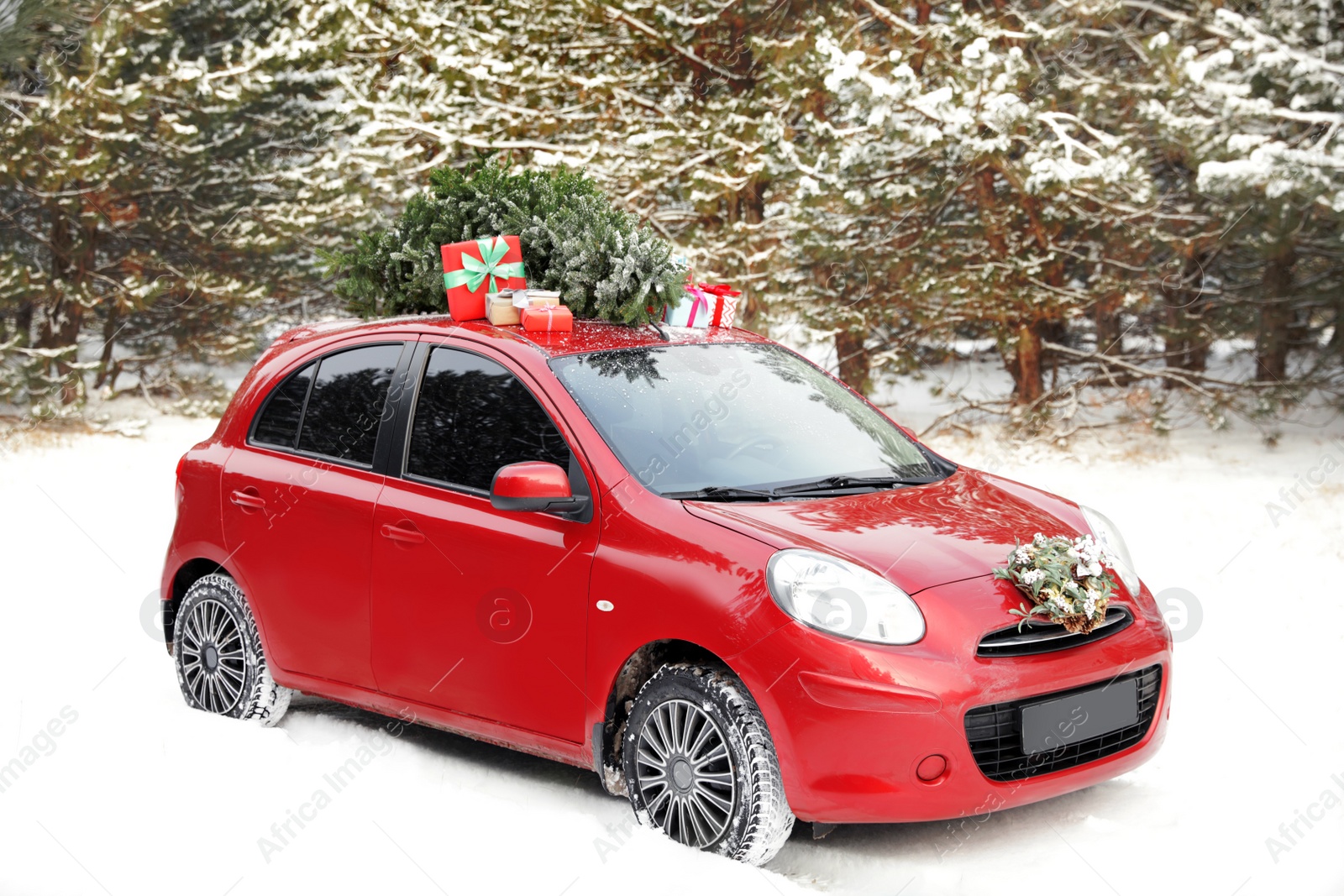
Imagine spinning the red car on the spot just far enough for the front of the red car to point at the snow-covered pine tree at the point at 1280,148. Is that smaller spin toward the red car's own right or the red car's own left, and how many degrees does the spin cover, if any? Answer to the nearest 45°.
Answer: approximately 90° to the red car's own left

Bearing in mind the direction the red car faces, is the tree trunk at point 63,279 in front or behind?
behind

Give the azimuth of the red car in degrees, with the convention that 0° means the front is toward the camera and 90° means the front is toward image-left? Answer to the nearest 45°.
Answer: approximately 315°

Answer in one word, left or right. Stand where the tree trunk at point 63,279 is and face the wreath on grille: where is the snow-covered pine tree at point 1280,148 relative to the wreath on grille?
left

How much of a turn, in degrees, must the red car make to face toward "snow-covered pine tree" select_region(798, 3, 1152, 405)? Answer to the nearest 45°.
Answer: approximately 135° to its left
